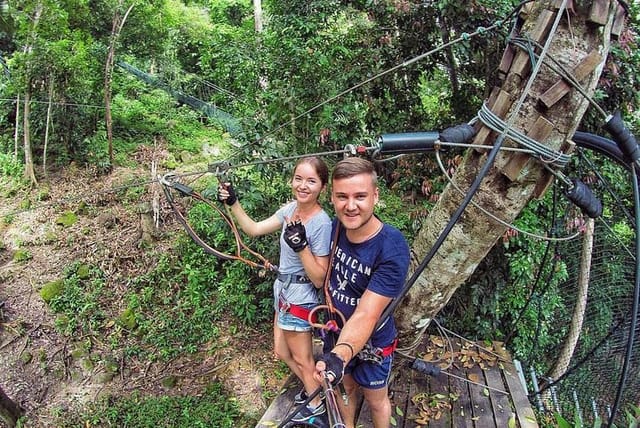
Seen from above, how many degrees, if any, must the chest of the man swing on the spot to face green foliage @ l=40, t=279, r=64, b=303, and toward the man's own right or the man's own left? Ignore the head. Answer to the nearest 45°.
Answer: approximately 90° to the man's own right

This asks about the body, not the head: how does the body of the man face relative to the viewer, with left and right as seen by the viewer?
facing the viewer and to the left of the viewer

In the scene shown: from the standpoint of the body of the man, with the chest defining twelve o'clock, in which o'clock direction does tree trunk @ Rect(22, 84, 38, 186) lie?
The tree trunk is roughly at 3 o'clock from the man.

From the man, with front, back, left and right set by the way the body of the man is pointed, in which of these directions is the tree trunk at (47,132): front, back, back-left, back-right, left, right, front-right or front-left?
right

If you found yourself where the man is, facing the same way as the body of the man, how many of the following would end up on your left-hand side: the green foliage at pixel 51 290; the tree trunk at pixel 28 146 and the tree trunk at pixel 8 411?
0

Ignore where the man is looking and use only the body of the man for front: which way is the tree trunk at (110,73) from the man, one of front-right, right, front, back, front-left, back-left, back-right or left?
right

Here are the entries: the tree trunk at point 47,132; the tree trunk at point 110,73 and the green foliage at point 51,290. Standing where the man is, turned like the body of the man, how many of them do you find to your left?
0

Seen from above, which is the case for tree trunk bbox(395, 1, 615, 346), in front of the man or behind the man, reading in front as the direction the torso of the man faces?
behind
